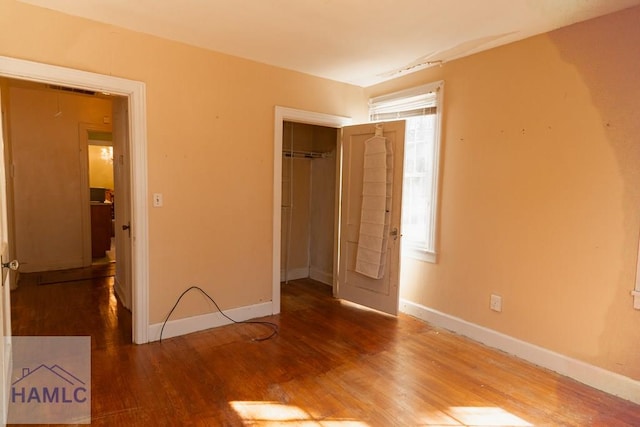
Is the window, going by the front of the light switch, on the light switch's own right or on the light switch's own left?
on the light switch's own left

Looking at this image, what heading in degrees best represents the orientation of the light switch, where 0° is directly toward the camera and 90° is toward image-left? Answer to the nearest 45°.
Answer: approximately 0°

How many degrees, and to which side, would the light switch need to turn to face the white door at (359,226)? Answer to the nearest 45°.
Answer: approximately 90° to its left
